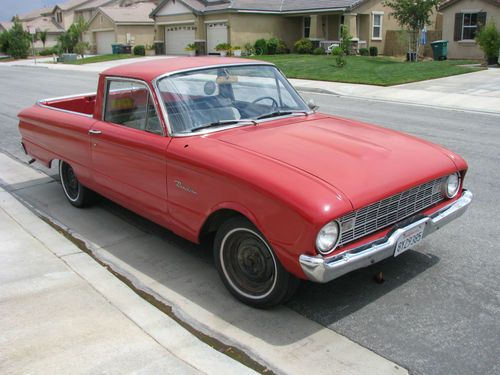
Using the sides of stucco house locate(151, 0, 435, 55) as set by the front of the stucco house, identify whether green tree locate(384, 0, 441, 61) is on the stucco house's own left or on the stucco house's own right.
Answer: on the stucco house's own left

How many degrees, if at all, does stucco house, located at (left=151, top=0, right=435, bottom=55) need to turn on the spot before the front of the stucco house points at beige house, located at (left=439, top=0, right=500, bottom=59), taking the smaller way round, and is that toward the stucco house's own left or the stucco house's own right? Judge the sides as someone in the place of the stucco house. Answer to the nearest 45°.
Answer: approximately 90° to the stucco house's own left

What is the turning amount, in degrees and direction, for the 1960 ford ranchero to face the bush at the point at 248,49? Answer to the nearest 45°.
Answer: approximately 135° to its left

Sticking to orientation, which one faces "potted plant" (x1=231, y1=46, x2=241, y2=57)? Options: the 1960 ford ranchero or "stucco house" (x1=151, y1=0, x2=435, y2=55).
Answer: the stucco house

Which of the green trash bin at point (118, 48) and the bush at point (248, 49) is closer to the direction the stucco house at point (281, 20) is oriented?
the bush

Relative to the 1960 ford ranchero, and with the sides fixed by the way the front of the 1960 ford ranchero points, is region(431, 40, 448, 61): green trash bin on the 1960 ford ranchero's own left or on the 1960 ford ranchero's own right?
on the 1960 ford ranchero's own left

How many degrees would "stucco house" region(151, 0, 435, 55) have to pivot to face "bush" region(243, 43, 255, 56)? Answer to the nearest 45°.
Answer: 0° — it already faces it

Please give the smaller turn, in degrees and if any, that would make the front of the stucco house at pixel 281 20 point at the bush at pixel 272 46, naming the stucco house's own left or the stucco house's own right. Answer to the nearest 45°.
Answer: approximately 45° to the stucco house's own left

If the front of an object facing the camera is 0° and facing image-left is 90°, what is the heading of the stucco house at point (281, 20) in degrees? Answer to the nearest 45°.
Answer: approximately 45°

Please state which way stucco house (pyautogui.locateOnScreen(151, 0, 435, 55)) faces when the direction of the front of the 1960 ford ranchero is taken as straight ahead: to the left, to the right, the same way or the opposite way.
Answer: to the right

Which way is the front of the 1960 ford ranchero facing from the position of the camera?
facing the viewer and to the right of the viewer

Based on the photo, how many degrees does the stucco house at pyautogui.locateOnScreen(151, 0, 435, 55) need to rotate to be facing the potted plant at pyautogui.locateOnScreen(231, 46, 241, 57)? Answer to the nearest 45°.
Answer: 0° — it already faces it

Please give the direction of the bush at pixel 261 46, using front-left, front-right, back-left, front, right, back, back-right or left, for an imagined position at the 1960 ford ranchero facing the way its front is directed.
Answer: back-left

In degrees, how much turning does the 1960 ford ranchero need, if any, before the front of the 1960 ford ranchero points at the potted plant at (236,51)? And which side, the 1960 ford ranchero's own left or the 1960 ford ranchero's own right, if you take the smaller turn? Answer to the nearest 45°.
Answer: approximately 135° to the 1960 ford ranchero's own left

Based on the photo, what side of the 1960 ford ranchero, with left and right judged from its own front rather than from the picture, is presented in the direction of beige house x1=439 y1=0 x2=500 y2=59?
left

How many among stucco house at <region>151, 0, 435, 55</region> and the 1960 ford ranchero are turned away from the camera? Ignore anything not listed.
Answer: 0
